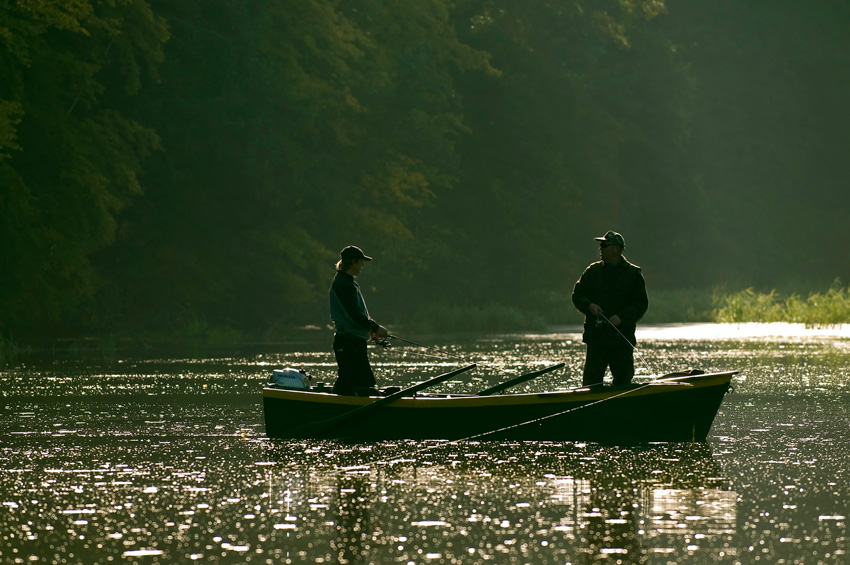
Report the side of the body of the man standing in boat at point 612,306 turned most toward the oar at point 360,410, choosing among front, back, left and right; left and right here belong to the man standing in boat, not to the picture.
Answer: right

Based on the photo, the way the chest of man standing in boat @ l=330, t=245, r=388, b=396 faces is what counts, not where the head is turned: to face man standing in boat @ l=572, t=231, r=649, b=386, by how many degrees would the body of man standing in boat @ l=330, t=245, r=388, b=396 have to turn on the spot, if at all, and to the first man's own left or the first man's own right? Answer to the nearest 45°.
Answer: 0° — they already face them

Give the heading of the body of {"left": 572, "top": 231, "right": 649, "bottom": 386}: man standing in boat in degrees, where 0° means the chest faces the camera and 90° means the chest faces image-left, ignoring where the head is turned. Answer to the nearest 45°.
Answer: approximately 0°

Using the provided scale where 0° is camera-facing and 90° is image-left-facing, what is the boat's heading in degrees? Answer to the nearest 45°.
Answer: approximately 270°

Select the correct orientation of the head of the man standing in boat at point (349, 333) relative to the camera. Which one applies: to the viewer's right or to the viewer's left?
to the viewer's right

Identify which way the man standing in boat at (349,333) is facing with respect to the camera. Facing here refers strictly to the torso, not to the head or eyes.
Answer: to the viewer's right
